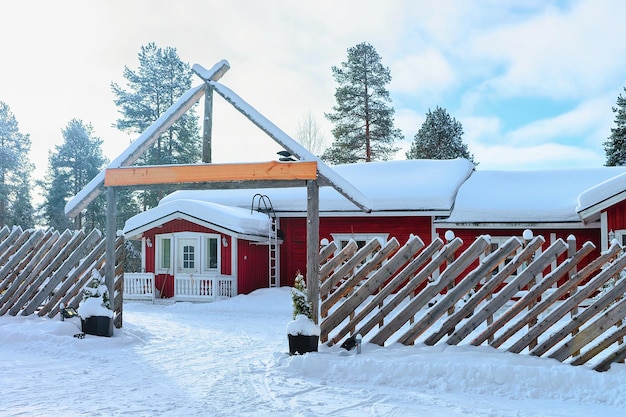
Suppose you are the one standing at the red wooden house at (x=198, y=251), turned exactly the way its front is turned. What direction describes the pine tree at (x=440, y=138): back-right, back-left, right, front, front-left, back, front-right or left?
back-left

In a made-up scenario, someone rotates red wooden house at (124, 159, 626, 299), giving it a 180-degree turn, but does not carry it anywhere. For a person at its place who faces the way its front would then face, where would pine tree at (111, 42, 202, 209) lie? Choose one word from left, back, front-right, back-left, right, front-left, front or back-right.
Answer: front-left

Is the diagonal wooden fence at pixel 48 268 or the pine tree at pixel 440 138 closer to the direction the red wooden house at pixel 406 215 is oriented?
the diagonal wooden fence

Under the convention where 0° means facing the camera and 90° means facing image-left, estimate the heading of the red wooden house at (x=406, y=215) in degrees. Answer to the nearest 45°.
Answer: approximately 0°

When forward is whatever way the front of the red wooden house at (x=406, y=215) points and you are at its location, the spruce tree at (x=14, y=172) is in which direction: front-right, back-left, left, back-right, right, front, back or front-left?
back-right

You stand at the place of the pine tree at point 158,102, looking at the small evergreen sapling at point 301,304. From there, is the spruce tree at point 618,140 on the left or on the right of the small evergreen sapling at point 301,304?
left

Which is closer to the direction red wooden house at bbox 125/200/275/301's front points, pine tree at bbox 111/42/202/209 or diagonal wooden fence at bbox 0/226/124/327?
the diagonal wooden fence
